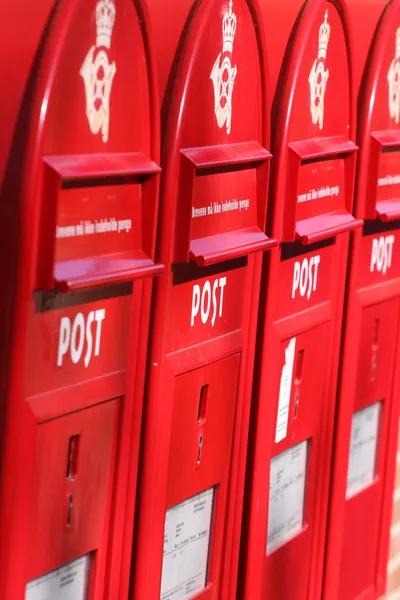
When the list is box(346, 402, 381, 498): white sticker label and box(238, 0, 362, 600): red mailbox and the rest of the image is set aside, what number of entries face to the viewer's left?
0

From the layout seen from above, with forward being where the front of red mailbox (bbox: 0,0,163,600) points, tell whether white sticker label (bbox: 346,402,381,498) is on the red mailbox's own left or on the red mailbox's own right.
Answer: on the red mailbox's own left

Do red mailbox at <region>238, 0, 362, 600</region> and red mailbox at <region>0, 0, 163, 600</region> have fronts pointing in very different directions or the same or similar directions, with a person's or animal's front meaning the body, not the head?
same or similar directions

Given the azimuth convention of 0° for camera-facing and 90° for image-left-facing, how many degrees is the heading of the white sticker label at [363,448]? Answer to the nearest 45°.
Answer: approximately 315°

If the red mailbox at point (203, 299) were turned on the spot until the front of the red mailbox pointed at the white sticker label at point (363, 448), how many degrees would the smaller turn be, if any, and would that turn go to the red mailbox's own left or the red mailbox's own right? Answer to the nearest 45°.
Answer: approximately 90° to the red mailbox's own left

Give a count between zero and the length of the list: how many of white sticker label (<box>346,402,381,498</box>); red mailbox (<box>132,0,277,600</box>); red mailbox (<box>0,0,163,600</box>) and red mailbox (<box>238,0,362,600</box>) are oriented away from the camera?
0

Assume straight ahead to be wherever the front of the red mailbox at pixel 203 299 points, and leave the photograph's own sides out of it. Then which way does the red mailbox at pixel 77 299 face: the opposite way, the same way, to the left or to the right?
the same way

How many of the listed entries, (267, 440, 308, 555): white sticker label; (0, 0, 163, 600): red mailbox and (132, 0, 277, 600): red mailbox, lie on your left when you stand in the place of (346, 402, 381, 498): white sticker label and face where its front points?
0

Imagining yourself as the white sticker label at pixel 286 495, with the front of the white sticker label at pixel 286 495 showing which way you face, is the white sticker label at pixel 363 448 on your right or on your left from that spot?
on your left

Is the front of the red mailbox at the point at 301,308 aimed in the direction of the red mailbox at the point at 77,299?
no

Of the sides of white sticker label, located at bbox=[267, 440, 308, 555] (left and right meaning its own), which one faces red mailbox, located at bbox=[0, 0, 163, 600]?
right

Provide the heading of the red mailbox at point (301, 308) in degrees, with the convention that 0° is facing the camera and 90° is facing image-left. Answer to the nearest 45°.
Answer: approximately 315°

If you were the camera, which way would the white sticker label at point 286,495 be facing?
facing the viewer and to the right of the viewer

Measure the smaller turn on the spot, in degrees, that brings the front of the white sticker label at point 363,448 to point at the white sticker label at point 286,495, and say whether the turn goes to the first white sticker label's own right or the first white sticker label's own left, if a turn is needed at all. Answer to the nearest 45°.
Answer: approximately 45° to the first white sticker label's own right

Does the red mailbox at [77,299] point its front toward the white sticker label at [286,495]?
no

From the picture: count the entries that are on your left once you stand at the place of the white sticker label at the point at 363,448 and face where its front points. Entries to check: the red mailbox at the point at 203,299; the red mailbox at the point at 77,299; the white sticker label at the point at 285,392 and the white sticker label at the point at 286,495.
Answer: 0

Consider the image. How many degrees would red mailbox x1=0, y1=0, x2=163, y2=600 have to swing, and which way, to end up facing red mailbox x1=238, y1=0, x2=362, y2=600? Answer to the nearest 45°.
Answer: approximately 90° to its left
